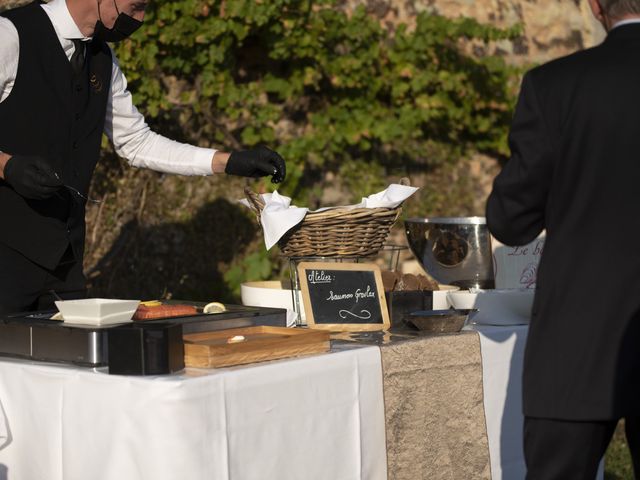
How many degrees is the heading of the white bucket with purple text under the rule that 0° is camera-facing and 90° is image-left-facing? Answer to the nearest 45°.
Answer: approximately 0°

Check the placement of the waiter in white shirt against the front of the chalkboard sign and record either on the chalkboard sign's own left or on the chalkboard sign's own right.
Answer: on the chalkboard sign's own right

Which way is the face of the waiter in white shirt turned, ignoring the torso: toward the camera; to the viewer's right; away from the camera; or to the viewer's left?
to the viewer's right

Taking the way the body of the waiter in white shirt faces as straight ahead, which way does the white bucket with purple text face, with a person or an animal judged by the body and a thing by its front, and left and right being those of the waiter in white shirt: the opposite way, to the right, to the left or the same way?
to the right

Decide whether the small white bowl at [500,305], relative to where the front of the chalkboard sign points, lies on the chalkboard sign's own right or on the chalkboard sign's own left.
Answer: on the chalkboard sign's own left

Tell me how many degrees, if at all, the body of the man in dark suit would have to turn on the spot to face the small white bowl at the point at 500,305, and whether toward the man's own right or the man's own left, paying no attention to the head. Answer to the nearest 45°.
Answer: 0° — they already face it

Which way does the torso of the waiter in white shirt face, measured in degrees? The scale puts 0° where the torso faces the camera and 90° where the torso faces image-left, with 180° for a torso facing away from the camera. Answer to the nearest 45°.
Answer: approximately 315°

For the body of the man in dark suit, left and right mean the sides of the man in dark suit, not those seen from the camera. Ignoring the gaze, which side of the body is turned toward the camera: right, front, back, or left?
back

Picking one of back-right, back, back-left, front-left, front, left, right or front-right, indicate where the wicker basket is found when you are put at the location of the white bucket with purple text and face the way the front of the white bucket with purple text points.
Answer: front-right

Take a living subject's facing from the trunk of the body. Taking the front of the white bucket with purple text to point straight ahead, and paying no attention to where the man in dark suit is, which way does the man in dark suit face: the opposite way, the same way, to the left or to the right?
the opposite way
